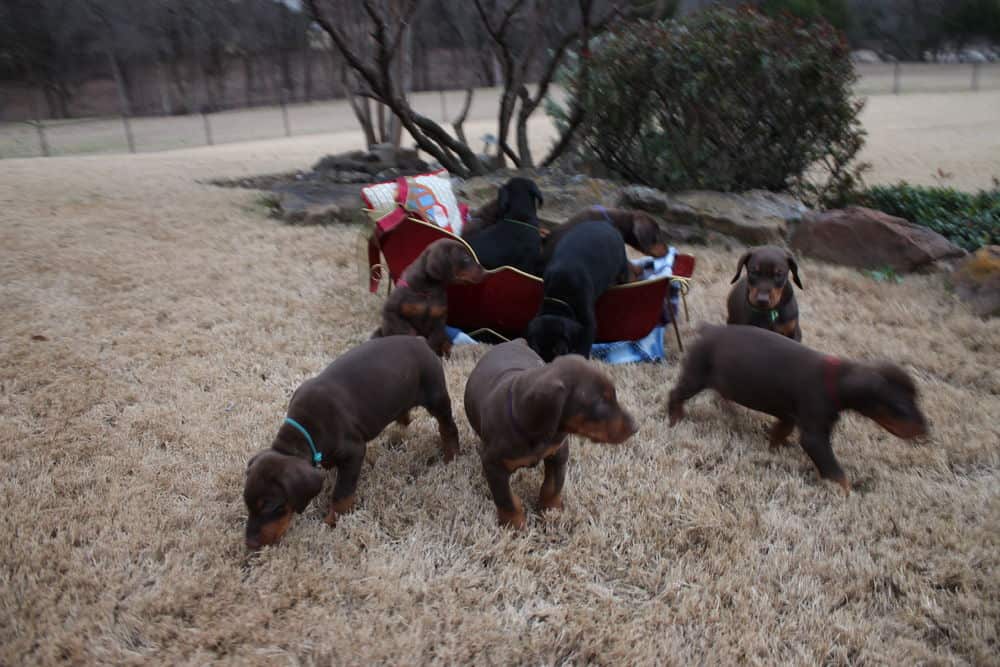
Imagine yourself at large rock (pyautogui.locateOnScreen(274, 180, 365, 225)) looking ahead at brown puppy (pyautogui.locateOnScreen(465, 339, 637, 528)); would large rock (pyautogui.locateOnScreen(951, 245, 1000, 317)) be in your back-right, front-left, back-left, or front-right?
front-left

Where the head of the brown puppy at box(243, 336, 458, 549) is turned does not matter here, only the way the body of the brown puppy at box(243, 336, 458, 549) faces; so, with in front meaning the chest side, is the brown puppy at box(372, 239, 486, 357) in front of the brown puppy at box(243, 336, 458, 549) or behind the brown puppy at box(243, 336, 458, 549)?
behind

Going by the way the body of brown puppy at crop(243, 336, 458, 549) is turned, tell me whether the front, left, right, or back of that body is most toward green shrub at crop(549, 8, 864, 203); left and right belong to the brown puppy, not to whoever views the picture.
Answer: back

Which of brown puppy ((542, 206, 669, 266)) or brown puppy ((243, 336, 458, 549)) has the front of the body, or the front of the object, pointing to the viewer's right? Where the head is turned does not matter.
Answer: the brown puppy ((542, 206, 669, 266))

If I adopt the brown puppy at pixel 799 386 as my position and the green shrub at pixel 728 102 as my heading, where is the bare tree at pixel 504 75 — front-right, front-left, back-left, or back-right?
front-left

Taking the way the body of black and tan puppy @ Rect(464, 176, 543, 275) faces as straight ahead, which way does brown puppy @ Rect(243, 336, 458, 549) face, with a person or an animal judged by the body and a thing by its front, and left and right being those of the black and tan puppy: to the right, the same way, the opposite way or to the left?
the opposite way

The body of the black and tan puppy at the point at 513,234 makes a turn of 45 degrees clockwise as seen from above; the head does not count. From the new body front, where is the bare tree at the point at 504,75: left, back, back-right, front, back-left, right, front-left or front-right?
left

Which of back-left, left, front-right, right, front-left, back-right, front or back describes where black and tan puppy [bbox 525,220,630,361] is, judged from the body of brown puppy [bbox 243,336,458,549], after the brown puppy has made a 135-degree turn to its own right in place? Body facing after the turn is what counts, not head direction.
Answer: front-right

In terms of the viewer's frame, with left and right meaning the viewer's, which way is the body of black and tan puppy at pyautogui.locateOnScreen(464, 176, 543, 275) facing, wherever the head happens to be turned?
facing away from the viewer and to the right of the viewer

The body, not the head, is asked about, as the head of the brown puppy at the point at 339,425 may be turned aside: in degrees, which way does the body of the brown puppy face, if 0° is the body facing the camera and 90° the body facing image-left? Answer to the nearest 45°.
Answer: approximately 45°

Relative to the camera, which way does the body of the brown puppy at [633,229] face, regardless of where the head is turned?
to the viewer's right

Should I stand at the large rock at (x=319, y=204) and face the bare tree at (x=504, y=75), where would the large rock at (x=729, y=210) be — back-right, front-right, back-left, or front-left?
front-right
